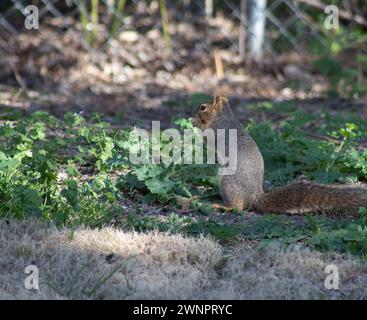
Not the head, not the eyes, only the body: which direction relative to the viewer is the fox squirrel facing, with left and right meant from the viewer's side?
facing to the left of the viewer

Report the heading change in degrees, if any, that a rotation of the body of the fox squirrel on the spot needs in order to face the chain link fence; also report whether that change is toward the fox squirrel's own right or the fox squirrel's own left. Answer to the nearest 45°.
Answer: approximately 90° to the fox squirrel's own right
